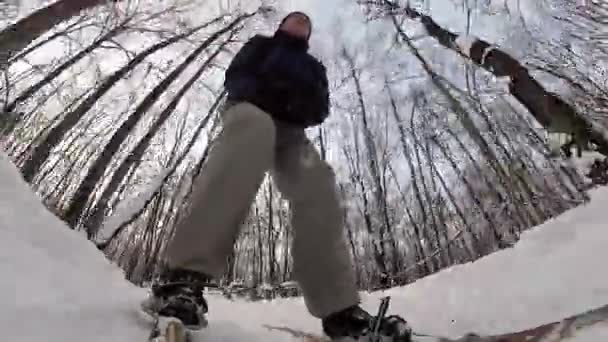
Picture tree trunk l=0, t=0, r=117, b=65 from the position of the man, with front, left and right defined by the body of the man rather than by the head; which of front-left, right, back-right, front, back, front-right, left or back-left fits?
back-right

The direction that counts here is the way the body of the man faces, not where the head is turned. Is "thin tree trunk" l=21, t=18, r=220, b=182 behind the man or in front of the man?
behind

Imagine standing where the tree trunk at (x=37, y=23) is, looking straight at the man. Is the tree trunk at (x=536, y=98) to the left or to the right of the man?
left

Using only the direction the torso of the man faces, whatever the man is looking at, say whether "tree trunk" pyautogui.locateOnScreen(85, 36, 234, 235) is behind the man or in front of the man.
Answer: behind

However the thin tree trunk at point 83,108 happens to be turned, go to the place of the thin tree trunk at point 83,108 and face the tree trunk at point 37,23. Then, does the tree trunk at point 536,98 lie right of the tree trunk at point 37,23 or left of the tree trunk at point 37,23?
left

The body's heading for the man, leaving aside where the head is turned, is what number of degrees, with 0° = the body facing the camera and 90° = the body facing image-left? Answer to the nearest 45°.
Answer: approximately 0°

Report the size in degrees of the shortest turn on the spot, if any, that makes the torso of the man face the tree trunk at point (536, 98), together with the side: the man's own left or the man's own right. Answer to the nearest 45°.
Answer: approximately 135° to the man's own left
